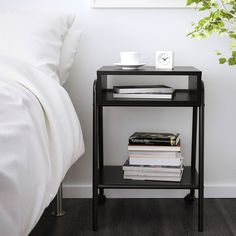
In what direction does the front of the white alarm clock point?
toward the camera

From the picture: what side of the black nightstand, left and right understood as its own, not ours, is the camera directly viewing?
front
